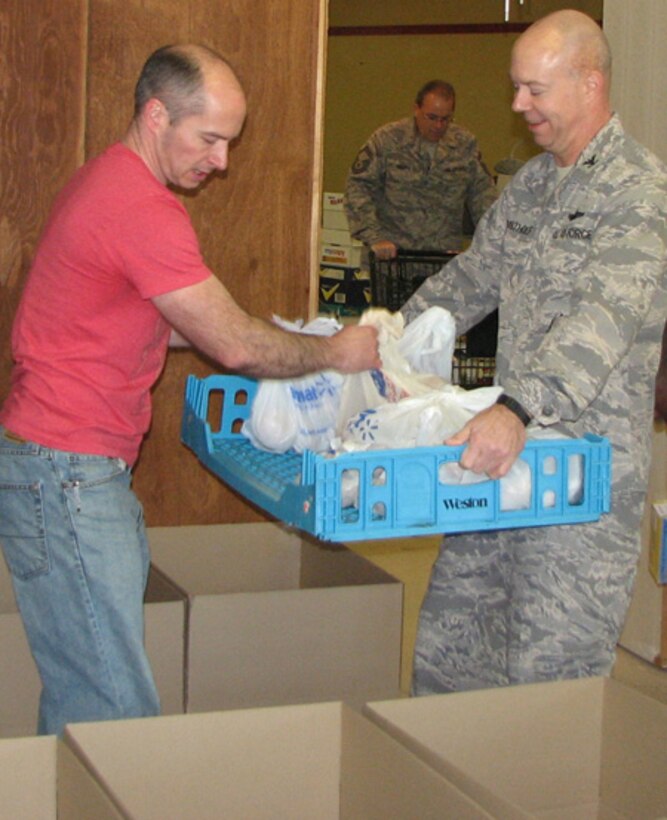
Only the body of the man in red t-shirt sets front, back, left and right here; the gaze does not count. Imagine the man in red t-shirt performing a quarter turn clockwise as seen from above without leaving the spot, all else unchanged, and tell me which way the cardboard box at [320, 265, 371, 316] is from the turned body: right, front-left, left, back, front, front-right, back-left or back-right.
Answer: back

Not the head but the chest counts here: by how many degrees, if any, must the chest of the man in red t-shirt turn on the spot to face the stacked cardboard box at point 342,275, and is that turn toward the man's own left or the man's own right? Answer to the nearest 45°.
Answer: approximately 90° to the man's own left

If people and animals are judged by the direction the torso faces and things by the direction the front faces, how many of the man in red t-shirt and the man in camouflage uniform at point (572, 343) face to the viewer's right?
1

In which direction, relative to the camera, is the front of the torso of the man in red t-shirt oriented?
to the viewer's right

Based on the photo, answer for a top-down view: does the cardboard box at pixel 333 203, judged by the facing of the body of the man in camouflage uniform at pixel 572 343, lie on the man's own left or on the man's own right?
on the man's own right

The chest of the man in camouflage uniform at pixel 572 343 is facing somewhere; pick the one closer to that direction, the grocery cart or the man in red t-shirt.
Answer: the man in red t-shirt

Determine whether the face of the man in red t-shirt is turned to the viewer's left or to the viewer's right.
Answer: to the viewer's right

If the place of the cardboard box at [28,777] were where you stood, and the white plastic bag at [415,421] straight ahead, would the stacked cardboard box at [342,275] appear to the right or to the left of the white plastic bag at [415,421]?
left
